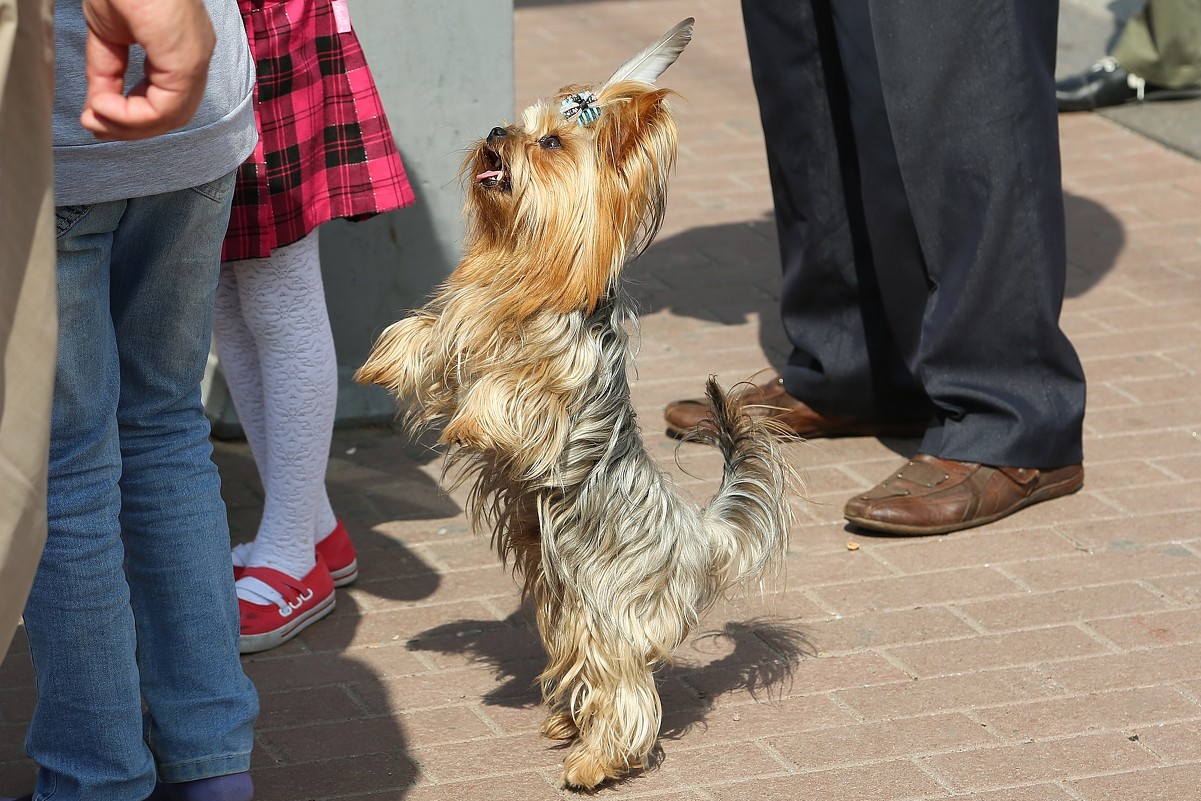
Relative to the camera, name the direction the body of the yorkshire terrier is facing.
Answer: to the viewer's left

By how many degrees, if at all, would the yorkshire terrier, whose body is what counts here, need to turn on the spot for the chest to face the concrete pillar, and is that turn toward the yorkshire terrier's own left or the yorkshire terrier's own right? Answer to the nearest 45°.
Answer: approximately 90° to the yorkshire terrier's own right

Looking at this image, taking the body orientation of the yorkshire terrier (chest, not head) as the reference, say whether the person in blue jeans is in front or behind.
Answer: in front

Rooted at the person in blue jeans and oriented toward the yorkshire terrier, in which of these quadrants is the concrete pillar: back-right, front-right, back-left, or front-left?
front-left

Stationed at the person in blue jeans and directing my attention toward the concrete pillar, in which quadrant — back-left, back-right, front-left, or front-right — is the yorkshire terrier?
front-right

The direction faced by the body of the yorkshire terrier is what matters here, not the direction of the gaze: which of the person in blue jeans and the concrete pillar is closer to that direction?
the person in blue jeans

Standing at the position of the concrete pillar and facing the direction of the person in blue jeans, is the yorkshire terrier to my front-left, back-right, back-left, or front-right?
front-left
